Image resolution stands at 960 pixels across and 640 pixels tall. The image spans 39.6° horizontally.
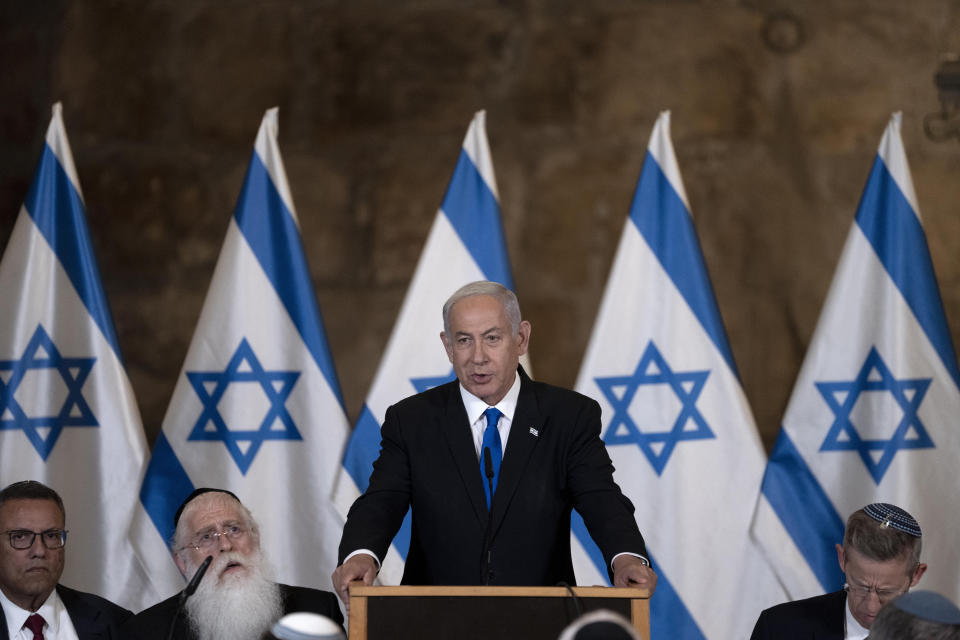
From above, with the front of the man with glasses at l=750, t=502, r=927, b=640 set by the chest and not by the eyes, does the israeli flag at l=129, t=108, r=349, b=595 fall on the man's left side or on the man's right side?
on the man's right side

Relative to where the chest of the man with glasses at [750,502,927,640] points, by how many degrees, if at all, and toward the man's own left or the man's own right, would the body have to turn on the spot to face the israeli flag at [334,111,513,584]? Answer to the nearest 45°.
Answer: approximately 135° to the man's own right

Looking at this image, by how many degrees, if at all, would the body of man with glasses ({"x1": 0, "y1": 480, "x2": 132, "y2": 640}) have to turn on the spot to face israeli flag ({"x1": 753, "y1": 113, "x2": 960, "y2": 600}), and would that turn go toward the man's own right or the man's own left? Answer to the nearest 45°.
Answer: approximately 90° to the man's own left

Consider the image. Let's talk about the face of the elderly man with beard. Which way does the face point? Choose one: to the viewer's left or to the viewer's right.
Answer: to the viewer's right

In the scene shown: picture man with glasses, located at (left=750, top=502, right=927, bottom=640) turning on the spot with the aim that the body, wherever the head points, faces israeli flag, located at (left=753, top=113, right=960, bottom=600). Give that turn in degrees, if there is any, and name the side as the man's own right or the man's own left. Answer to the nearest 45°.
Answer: approximately 180°

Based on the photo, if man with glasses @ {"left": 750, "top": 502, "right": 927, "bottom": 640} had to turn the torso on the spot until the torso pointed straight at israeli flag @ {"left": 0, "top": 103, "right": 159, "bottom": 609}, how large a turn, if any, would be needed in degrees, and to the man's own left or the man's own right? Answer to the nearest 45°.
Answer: approximately 90° to the man's own right

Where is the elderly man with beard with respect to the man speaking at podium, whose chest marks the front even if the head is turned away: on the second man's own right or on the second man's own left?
on the second man's own right

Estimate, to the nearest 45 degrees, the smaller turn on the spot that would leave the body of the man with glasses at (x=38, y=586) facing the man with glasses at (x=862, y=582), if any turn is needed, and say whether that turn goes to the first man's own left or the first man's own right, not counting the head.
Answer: approximately 45° to the first man's own left

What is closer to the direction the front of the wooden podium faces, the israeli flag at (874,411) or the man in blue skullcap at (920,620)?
the man in blue skullcap

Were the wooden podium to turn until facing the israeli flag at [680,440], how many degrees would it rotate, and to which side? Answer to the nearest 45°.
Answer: approximately 180°

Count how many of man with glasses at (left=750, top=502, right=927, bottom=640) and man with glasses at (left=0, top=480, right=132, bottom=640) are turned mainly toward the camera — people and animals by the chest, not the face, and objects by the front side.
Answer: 2

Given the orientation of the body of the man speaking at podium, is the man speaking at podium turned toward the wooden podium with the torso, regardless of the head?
yes

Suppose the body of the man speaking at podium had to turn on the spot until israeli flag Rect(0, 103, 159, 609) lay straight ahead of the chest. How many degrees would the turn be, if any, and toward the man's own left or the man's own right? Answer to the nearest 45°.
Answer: approximately 135° to the man's own right
